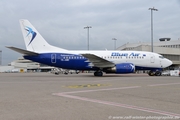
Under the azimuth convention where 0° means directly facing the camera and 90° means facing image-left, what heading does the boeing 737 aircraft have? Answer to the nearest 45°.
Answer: approximately 270°
